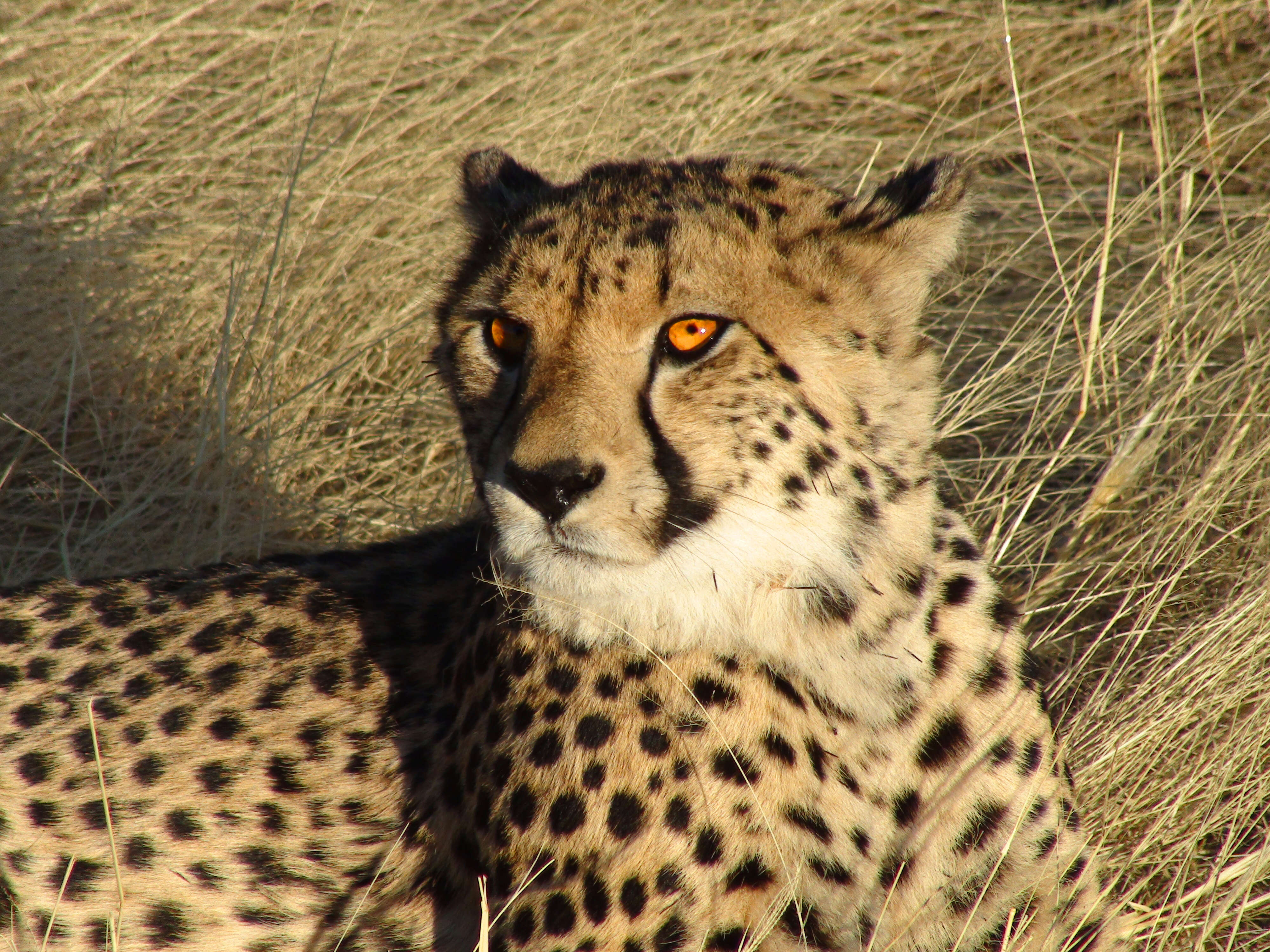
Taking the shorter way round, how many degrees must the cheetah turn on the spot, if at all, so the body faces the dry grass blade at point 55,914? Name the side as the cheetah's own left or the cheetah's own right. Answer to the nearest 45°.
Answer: approximately 135° to the cheetah's own right

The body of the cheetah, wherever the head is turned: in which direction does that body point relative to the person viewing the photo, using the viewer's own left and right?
facing the viewer and to the right of the viewer
